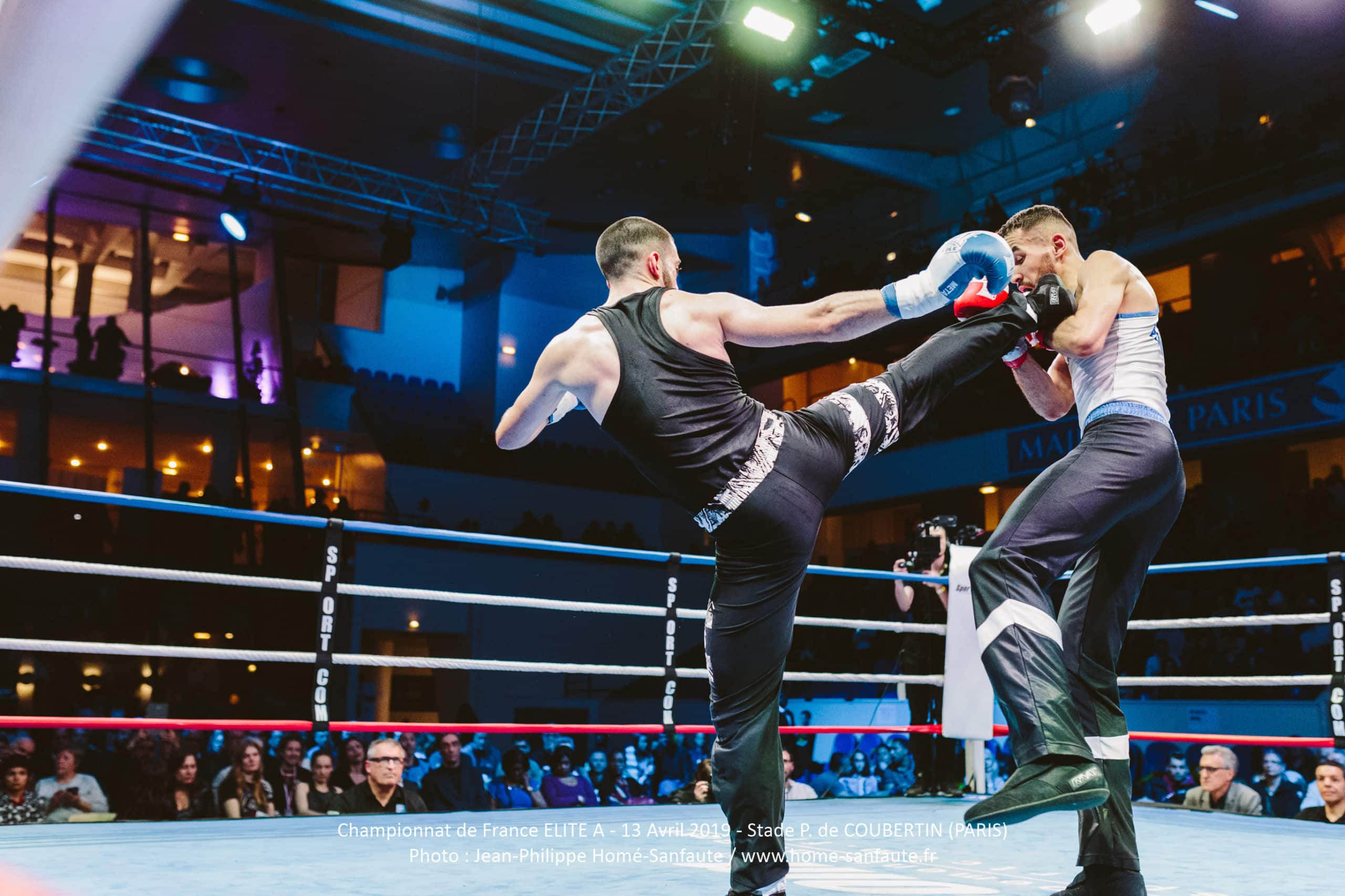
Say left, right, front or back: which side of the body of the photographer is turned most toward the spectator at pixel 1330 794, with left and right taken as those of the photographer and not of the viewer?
left

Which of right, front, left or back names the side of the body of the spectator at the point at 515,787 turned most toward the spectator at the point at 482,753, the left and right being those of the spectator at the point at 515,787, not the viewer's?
back

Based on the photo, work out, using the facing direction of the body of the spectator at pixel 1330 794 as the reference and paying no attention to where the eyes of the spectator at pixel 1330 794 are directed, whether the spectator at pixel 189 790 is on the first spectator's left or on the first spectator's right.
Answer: on the first spectator's right
